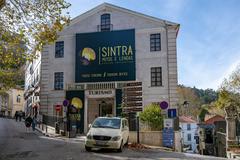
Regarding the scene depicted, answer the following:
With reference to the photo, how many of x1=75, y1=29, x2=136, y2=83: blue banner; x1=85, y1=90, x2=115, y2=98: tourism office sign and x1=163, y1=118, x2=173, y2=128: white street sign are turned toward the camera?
3

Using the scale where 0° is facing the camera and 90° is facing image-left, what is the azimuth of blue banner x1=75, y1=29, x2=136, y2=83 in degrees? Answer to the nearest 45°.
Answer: approximately 0°

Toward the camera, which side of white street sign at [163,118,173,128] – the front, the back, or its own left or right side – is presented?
front

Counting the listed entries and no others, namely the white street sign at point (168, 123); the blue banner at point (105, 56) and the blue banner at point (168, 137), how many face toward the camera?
3

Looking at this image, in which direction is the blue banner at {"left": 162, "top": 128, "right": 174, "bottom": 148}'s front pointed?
toward the camera

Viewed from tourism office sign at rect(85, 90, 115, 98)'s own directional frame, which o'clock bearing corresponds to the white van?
The white van is roughly at 12 o'clock from the tourism office sign.

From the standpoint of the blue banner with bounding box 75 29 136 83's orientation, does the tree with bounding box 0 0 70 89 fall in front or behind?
in front

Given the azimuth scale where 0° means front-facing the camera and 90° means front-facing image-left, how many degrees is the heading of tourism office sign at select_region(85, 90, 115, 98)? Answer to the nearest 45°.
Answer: approximately 0°

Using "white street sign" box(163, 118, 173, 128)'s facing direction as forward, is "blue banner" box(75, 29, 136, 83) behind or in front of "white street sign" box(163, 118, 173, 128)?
behind

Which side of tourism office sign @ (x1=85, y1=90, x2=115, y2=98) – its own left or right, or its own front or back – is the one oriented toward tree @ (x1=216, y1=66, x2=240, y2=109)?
left

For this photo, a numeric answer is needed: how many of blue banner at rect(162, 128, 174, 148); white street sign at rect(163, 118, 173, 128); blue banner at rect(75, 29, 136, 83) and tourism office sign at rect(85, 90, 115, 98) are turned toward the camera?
4
